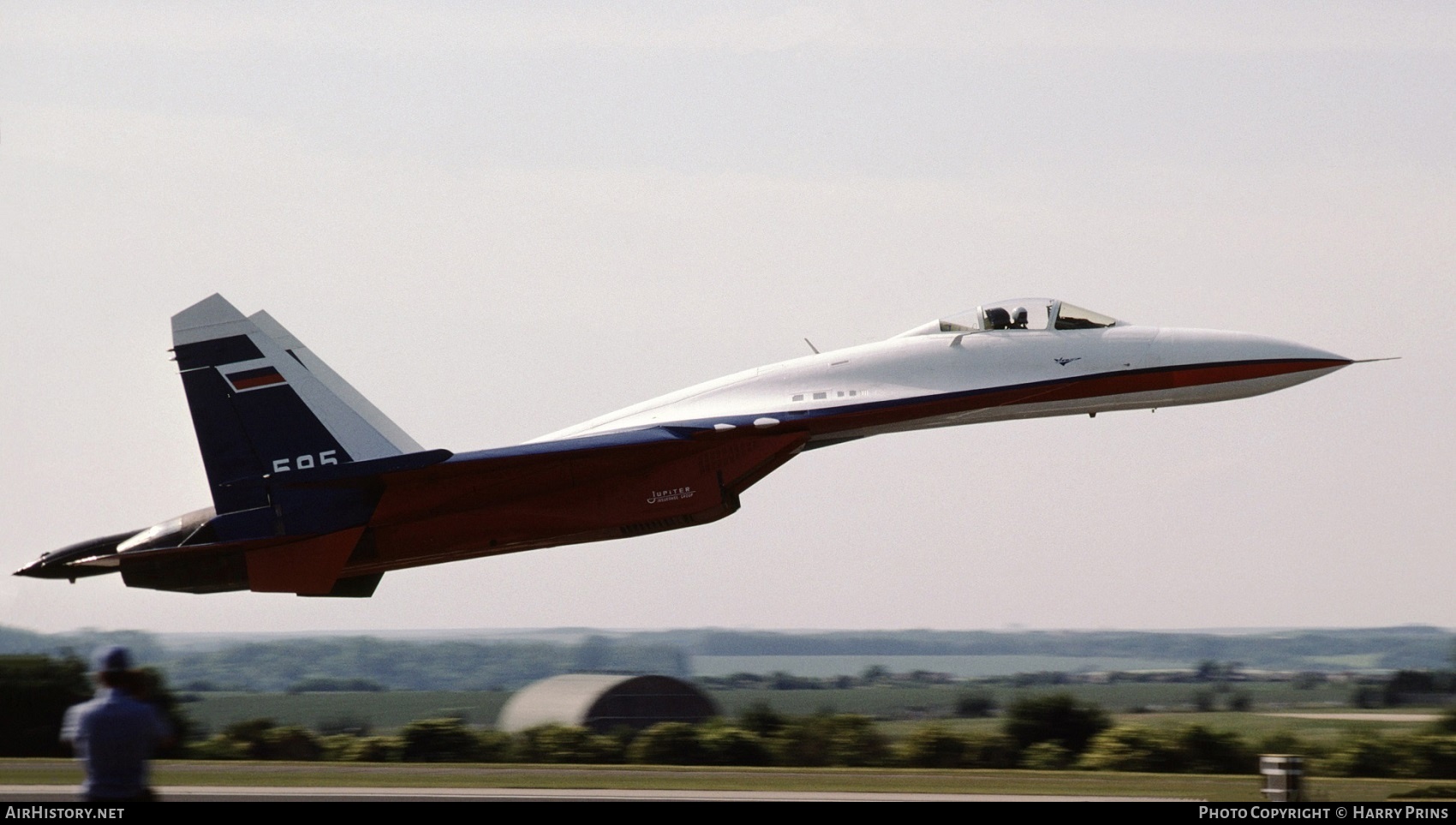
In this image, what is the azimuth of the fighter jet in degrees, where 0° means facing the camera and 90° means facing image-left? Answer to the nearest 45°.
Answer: approximately 270°
